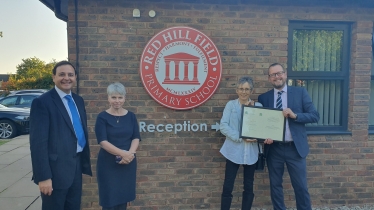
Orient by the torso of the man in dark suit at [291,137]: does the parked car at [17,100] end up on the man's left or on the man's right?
on the man's right

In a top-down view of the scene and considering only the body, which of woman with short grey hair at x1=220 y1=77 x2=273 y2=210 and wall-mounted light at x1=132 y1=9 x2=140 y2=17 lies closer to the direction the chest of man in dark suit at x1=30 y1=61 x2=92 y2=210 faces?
the woman with short grey hair

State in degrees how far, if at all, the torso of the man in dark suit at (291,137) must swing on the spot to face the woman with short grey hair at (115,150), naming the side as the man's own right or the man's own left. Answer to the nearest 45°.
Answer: approximately 45° to the man's own right

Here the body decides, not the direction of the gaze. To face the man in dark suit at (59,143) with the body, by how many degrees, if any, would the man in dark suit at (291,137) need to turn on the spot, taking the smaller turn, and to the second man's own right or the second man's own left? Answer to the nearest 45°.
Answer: approximately 45° to the second man's own right

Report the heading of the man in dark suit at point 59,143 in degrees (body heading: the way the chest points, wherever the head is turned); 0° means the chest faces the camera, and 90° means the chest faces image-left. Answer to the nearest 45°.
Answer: approximately 315°

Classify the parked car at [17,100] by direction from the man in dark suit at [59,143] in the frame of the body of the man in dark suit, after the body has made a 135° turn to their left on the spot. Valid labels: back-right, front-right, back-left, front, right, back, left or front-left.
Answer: front

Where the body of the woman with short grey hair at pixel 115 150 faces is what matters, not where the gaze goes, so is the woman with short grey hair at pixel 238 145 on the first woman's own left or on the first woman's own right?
on the first woman's own left

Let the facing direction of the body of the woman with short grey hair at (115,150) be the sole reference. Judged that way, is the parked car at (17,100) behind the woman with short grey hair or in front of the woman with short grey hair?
behind

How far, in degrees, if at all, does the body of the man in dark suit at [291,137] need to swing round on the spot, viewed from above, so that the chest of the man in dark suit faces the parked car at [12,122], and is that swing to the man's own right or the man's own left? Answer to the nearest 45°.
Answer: approximately 135° to the man's own right

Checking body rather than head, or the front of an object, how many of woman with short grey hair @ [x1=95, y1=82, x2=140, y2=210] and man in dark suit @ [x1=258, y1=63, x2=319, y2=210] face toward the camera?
2
